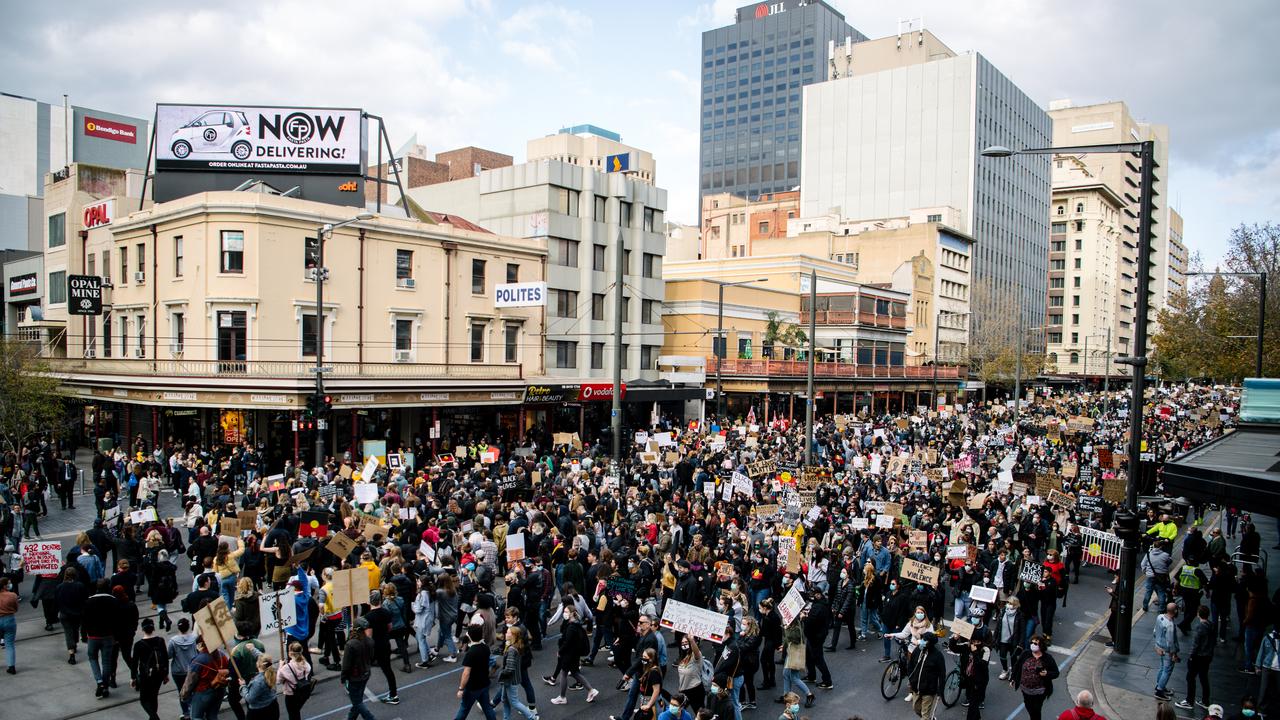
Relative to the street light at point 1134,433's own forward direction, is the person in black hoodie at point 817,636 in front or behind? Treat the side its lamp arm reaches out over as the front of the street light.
in front

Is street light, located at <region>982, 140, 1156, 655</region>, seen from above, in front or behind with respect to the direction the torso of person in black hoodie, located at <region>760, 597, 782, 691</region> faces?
behind

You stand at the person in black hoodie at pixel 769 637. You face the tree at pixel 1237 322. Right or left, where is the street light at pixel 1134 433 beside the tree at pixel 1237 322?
right

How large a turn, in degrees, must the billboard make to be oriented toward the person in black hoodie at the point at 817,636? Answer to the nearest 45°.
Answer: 0° — it already faces them

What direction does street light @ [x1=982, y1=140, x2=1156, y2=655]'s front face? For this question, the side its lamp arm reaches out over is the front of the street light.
to the viewer's left

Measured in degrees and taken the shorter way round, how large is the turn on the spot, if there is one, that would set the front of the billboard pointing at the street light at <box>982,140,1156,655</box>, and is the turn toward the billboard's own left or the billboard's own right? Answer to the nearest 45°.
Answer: approximately 45° to the billboard's own left

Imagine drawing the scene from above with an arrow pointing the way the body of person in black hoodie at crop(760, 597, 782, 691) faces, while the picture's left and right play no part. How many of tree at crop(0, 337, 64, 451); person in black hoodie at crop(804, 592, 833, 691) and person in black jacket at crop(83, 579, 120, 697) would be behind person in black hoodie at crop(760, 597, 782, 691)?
1

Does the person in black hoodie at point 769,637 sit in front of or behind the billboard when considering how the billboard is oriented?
in front

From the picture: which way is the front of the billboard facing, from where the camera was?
facing the viewer
